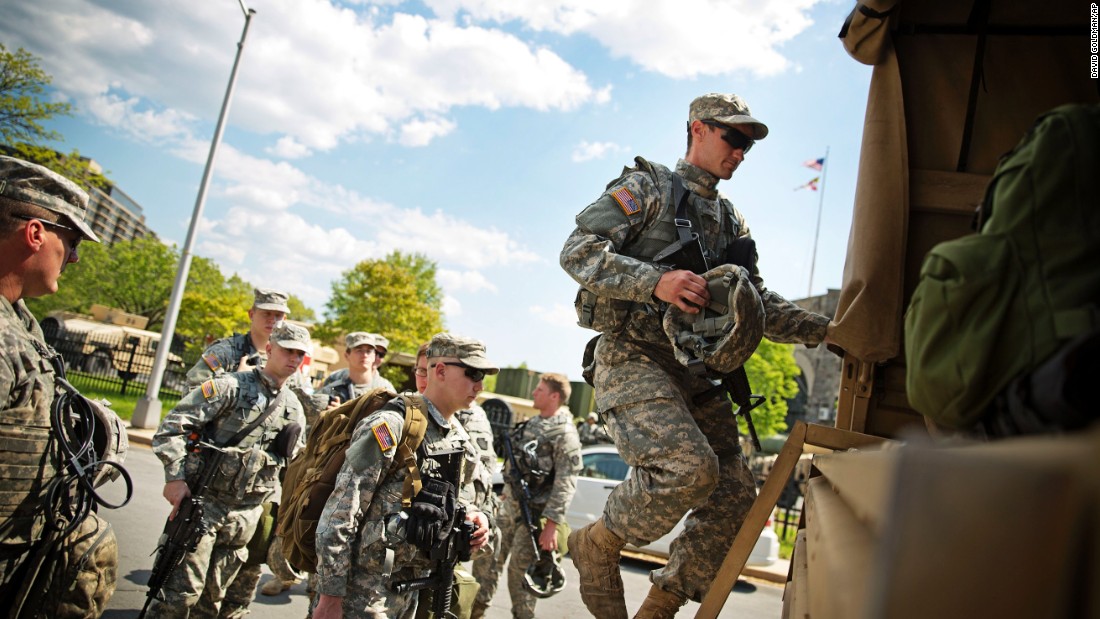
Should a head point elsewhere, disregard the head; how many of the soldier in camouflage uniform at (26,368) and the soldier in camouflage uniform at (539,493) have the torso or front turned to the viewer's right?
1

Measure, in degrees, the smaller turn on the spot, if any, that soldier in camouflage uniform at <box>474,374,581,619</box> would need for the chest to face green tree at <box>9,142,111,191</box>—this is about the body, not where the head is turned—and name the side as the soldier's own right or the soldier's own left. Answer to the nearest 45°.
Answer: approximately 90° to the soldier's own right

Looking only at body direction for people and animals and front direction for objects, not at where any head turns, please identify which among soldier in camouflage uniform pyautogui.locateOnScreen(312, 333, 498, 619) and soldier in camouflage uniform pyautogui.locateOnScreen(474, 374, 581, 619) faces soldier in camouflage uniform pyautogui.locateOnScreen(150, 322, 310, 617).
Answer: soldier in camouflage uniform pyautogui.locateOnScreen(474, 374, 581, 619)

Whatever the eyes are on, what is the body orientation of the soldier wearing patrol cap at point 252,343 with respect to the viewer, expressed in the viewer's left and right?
facing the viewer and to the right of the viewer

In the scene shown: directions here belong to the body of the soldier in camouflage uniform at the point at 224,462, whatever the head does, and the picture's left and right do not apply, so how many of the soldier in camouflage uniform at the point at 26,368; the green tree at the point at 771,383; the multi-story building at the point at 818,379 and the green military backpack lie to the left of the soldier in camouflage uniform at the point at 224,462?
2

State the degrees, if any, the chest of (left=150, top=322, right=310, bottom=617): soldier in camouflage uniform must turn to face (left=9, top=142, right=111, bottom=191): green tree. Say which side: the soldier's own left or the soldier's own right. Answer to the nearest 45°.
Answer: approximately 135° to the soldier's own left

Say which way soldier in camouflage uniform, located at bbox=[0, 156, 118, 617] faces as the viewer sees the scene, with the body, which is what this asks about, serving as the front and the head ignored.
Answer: to the viewer's right

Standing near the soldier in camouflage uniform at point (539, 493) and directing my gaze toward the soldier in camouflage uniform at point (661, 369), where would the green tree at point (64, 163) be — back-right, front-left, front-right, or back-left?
back-right

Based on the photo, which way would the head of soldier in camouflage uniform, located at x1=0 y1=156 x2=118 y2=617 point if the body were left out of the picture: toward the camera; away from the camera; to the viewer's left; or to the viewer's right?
to the viewer's right

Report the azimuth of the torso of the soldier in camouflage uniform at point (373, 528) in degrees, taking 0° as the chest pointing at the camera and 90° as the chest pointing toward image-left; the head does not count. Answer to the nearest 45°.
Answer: approximately 315°

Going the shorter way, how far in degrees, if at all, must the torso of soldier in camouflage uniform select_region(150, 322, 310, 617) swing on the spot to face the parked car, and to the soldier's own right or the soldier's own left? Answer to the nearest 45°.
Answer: approximately 90° to the soldier's own left

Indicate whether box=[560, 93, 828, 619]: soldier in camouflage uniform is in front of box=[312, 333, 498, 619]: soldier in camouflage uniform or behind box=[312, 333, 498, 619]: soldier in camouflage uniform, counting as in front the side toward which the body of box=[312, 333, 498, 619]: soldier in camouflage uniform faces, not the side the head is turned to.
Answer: in front

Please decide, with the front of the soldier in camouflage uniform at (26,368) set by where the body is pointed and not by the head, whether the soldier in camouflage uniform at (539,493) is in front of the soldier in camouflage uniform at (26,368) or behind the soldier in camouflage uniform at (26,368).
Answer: in front

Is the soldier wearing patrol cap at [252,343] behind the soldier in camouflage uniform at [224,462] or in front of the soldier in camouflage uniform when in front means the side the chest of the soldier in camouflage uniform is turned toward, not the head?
behind

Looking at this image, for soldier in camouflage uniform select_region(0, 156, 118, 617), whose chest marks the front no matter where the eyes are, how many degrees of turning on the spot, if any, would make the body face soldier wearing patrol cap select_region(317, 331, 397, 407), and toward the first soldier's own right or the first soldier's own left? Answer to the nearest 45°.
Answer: approximately 45° to the first soldier's own left

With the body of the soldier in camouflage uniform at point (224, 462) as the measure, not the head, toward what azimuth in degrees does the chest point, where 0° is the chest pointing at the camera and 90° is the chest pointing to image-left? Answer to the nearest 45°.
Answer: approximately 315°

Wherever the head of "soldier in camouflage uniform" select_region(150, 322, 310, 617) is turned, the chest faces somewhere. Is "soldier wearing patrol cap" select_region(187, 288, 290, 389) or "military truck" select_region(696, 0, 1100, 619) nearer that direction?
the military truck
